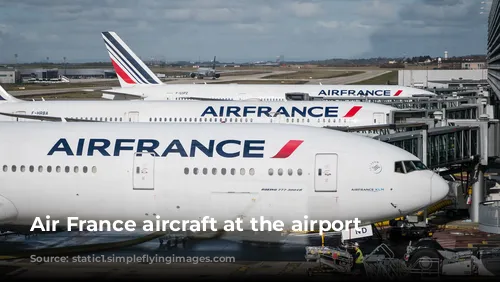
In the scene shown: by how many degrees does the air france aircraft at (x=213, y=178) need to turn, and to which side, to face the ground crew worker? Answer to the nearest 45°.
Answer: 0° — it already faces them

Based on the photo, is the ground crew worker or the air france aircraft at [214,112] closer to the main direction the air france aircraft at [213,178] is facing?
the ground crew worker

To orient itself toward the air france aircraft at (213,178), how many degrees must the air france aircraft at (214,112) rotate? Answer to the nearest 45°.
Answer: approximately 90° to its right

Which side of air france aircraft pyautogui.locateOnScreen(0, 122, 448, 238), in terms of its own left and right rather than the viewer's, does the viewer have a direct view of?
right

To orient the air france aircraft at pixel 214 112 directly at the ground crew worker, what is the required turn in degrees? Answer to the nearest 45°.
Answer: approximately 90° to its right

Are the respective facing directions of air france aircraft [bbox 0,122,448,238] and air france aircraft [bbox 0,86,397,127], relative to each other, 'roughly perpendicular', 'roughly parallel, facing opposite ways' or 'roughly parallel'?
roughly parallel

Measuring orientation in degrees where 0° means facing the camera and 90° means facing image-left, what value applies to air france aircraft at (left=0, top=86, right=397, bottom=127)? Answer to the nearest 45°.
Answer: approximately 270°

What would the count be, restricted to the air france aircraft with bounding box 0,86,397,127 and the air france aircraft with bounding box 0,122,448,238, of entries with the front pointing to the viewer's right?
2
